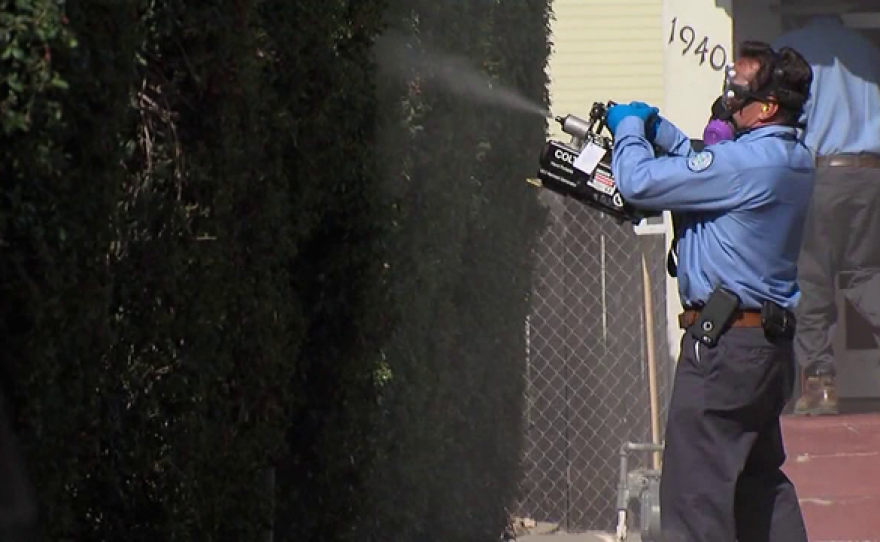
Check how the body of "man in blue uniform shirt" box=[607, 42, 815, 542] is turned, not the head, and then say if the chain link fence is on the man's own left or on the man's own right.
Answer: on the man's own right

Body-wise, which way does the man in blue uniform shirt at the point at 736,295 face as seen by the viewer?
to the viewer's left

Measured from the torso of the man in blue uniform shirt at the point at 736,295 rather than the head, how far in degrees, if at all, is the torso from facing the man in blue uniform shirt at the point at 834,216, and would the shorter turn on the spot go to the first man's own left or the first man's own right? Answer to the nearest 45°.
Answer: approximately 90° to the first man's own right

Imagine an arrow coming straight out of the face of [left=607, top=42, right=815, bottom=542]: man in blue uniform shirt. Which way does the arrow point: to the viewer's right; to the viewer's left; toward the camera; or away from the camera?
to the viewer's left
